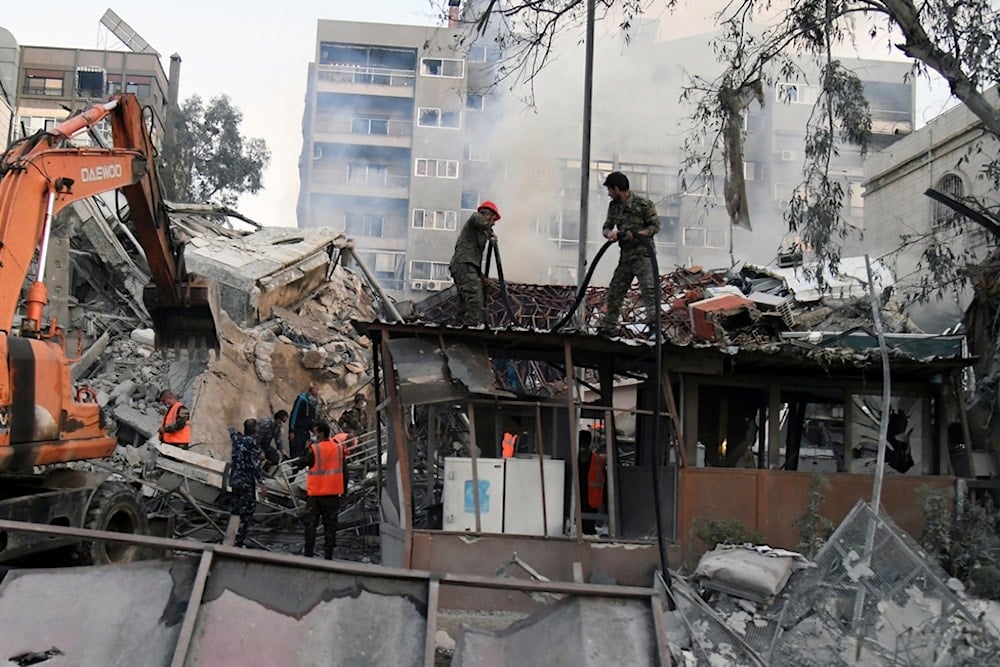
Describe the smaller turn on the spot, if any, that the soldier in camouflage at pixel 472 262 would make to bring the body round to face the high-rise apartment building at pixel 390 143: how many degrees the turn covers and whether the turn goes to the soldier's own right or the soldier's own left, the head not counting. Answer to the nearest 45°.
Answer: approximately 90° to the soldier's own left

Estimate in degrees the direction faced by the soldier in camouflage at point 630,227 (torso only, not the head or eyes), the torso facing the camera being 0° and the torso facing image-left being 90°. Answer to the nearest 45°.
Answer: approximately 45°

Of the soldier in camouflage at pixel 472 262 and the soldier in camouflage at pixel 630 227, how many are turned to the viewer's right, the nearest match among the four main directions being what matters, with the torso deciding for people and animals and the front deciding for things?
1

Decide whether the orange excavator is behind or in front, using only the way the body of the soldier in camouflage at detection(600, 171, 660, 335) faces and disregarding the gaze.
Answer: in front

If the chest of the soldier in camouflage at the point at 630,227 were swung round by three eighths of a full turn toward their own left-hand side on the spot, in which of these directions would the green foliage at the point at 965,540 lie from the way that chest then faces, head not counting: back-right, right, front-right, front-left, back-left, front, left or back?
front

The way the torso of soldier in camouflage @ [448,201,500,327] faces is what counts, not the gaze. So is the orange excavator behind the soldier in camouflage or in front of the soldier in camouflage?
behind

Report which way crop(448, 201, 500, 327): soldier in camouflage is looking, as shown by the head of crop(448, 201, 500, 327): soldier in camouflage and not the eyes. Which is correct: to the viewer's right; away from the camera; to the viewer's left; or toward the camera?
to the viewer's right

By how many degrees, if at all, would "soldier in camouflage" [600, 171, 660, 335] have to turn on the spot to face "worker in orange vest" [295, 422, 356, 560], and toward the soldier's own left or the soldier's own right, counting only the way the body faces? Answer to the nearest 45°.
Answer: approximately 45° to the soldier's own right

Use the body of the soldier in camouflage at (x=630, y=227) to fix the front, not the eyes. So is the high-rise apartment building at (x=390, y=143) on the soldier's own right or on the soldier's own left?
on the soldier's own right

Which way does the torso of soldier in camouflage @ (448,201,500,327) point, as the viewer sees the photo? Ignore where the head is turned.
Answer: to the viewer's right
